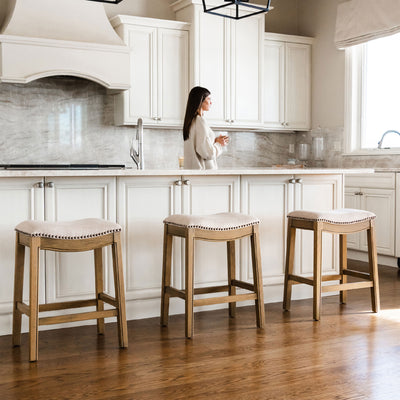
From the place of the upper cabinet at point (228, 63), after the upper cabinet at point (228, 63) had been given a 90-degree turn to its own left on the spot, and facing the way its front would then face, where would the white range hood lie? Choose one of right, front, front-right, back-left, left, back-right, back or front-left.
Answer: back-right

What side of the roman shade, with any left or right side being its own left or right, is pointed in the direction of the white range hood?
front

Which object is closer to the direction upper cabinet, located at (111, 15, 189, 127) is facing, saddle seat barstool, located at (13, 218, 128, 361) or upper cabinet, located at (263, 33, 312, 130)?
the saddle seat barstool

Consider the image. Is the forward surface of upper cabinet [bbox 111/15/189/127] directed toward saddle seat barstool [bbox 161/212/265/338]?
yes

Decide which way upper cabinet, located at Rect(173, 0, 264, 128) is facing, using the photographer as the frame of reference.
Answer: facing the viewer

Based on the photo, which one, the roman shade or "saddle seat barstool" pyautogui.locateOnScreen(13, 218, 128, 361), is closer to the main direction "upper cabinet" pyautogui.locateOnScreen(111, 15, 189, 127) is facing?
the saddle seat barstool

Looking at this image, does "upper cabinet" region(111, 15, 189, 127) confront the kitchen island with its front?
yes

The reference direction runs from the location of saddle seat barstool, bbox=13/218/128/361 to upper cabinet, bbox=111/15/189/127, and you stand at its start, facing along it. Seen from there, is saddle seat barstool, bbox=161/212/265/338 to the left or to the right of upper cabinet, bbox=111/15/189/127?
right

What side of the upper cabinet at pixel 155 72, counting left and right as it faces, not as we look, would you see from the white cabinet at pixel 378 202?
left

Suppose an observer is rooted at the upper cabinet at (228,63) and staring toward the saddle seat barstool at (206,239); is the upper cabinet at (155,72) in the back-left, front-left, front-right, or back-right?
front-right

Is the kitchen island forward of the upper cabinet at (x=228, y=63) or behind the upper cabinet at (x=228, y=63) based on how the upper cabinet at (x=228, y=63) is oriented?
forward

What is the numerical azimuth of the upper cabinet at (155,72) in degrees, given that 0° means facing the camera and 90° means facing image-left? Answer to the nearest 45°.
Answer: approximately 0°

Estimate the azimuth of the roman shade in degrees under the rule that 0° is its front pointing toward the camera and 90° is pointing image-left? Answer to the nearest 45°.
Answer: approximately 45°

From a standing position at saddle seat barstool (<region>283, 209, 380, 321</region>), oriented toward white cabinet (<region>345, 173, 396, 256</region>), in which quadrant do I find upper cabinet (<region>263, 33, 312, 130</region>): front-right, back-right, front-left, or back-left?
front-left

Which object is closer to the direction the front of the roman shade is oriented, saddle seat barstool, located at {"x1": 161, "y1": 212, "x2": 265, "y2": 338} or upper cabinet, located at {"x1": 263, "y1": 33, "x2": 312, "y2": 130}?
the saddle seat barstool

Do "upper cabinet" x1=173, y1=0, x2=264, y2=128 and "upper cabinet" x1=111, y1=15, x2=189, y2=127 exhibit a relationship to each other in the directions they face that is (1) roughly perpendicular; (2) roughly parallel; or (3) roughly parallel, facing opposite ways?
roughly parallel

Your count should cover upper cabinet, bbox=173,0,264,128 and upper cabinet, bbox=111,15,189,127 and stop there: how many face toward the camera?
2
